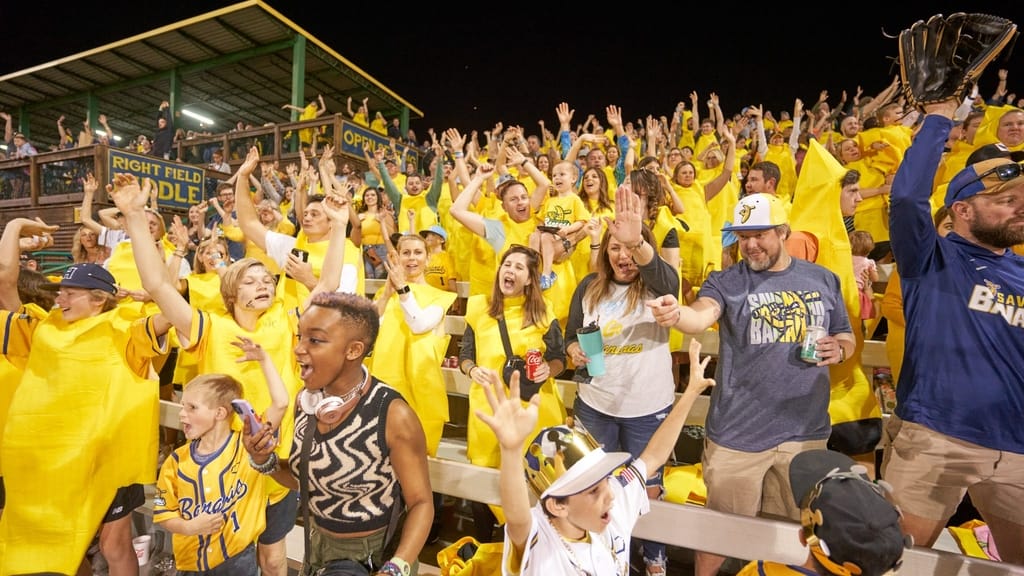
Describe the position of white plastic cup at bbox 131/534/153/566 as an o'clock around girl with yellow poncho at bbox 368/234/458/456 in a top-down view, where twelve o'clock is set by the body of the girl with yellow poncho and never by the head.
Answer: The white plastic cup is roughly at 1 o'clock from the girl with yellow poncho.

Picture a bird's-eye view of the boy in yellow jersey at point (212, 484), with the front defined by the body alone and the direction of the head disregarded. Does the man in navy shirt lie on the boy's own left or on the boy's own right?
on the boy's own left

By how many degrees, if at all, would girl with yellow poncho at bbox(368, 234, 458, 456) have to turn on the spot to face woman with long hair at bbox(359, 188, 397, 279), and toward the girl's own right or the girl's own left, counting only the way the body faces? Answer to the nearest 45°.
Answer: approximately 180°

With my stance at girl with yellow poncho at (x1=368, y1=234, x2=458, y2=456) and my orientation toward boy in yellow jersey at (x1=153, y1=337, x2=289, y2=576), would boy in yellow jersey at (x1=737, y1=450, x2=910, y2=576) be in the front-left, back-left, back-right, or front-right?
front-left

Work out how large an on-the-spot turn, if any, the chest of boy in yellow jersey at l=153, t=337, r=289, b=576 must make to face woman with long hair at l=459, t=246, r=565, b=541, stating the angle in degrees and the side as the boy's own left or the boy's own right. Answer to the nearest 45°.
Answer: approximately 135° to the boy's own left

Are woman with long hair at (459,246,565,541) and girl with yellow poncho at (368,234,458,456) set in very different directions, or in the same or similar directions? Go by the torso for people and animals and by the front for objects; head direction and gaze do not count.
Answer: same or similar directions

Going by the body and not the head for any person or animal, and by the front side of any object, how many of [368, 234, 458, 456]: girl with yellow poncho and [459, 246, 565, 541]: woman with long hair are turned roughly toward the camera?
2

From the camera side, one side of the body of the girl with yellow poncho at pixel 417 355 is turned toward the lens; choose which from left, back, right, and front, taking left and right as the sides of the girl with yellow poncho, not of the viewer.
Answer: front

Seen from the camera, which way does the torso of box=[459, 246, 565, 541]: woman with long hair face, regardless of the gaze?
toward the camera

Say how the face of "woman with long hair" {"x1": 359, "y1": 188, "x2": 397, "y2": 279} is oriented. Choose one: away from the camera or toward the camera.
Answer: toward the camera

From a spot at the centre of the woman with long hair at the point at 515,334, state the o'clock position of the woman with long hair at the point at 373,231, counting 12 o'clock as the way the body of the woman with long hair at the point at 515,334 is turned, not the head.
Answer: the woman with long hair at the point at 373,231 is roughly at 5 o'clock from the woman with long hair at the point at 515,334.
